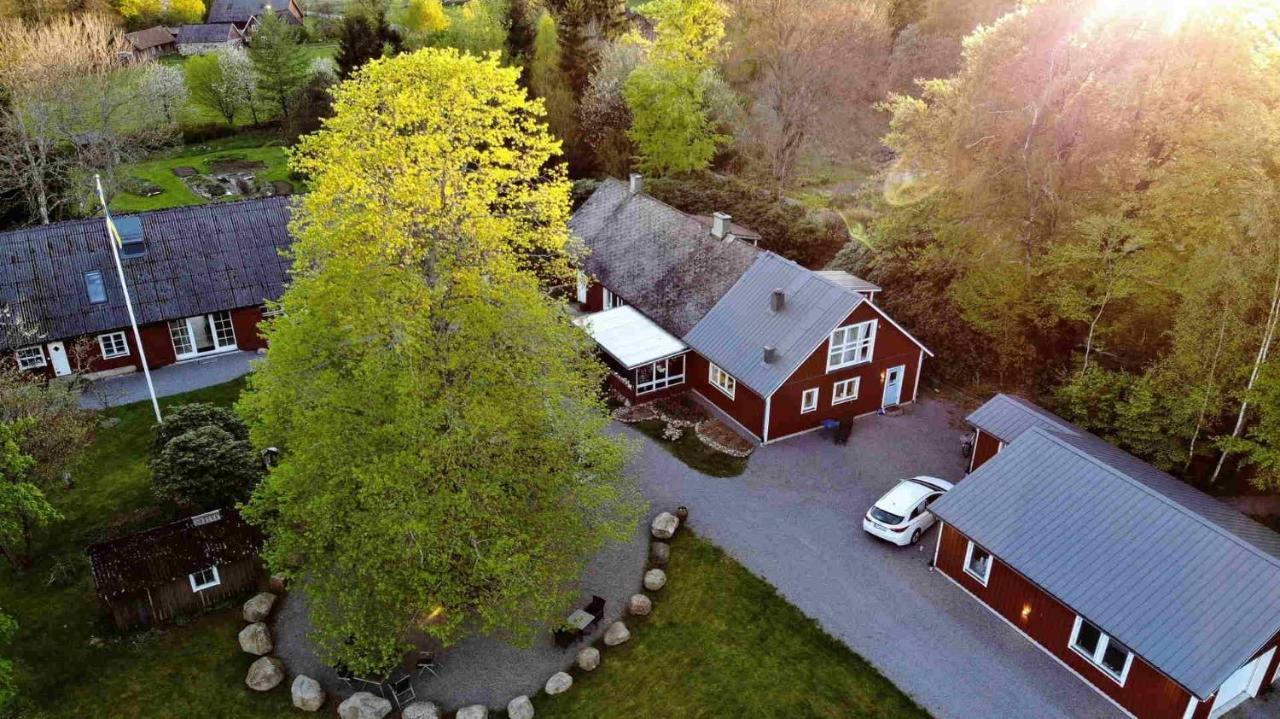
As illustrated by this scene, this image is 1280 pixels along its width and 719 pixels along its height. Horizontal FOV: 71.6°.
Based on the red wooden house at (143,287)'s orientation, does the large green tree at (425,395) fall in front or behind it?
in front

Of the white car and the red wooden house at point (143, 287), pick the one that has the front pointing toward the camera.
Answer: the red wooden house

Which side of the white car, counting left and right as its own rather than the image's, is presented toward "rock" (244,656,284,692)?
back

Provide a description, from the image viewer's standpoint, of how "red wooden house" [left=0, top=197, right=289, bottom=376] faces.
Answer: facing the viewer

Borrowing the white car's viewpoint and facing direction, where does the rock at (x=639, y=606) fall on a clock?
The rock is roughly at 6 o'clock from the white car.

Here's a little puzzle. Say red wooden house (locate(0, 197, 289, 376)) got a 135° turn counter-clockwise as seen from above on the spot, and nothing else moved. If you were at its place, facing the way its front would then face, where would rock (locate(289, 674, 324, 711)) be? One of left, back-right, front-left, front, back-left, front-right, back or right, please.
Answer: back-right

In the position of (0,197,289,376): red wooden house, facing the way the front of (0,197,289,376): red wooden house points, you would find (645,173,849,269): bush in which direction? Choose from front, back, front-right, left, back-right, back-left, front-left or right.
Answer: left

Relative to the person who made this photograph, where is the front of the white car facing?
facing away from the viewer and to the right of the viewer

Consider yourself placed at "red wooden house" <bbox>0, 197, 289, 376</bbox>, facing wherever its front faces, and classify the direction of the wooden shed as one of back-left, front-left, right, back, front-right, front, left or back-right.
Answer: front

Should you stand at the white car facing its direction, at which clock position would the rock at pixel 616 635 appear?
The rock is roughly at 6 o'clock from the white car.

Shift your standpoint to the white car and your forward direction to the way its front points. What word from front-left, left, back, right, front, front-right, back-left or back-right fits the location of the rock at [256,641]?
back

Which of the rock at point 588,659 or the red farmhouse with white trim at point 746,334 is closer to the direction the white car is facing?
the red farmhouse with white trim

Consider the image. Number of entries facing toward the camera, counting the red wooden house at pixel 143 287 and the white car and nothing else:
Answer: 1

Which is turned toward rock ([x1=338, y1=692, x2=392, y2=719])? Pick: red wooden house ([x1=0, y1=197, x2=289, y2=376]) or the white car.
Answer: the red wooden house
